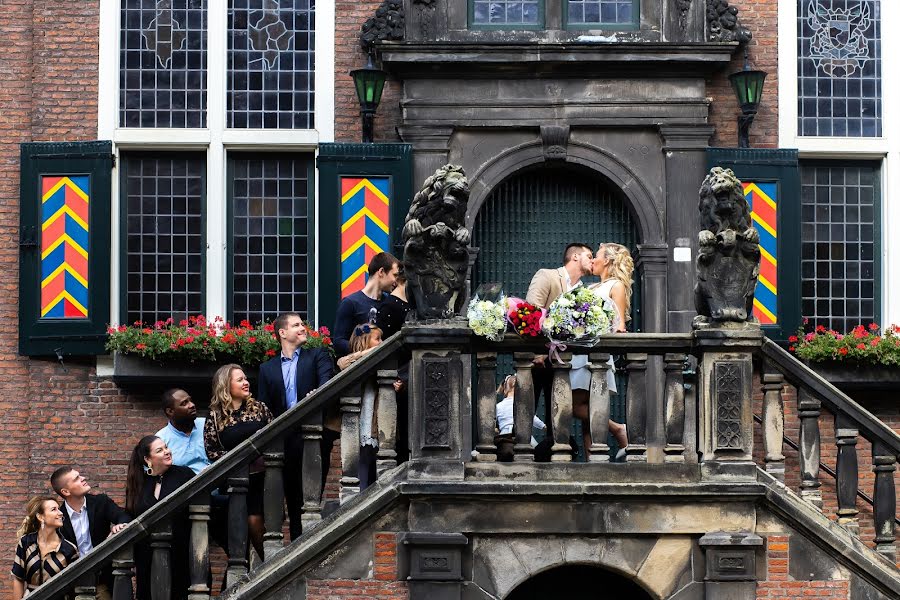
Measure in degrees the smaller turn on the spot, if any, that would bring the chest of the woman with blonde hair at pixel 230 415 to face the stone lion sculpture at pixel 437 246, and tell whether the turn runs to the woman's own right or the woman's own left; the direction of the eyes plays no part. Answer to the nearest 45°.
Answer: approximately 45° to the woman's own left

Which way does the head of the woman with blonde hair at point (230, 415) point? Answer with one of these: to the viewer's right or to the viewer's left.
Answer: to the viewer's right

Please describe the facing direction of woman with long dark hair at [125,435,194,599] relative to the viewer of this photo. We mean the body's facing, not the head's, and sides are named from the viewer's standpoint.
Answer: facing the viewer and to the right of the viewer

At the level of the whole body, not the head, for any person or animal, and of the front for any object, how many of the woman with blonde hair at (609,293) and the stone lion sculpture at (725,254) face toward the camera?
1

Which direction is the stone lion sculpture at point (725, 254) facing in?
toward the camera

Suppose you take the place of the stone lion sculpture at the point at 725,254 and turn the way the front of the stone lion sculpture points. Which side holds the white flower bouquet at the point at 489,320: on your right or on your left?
on your right

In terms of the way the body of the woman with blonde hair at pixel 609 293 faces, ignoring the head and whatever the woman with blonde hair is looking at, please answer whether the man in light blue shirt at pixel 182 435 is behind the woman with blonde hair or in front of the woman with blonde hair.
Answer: in front

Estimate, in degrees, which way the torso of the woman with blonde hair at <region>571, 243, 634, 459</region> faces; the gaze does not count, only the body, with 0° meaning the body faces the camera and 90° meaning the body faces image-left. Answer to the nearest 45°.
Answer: approximately 90°

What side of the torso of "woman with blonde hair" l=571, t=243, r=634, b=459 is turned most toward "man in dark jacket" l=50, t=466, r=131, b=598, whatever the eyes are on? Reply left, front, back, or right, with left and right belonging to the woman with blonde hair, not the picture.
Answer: front

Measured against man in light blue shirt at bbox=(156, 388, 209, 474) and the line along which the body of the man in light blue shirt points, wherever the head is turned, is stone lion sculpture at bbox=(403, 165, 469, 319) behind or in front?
in front
